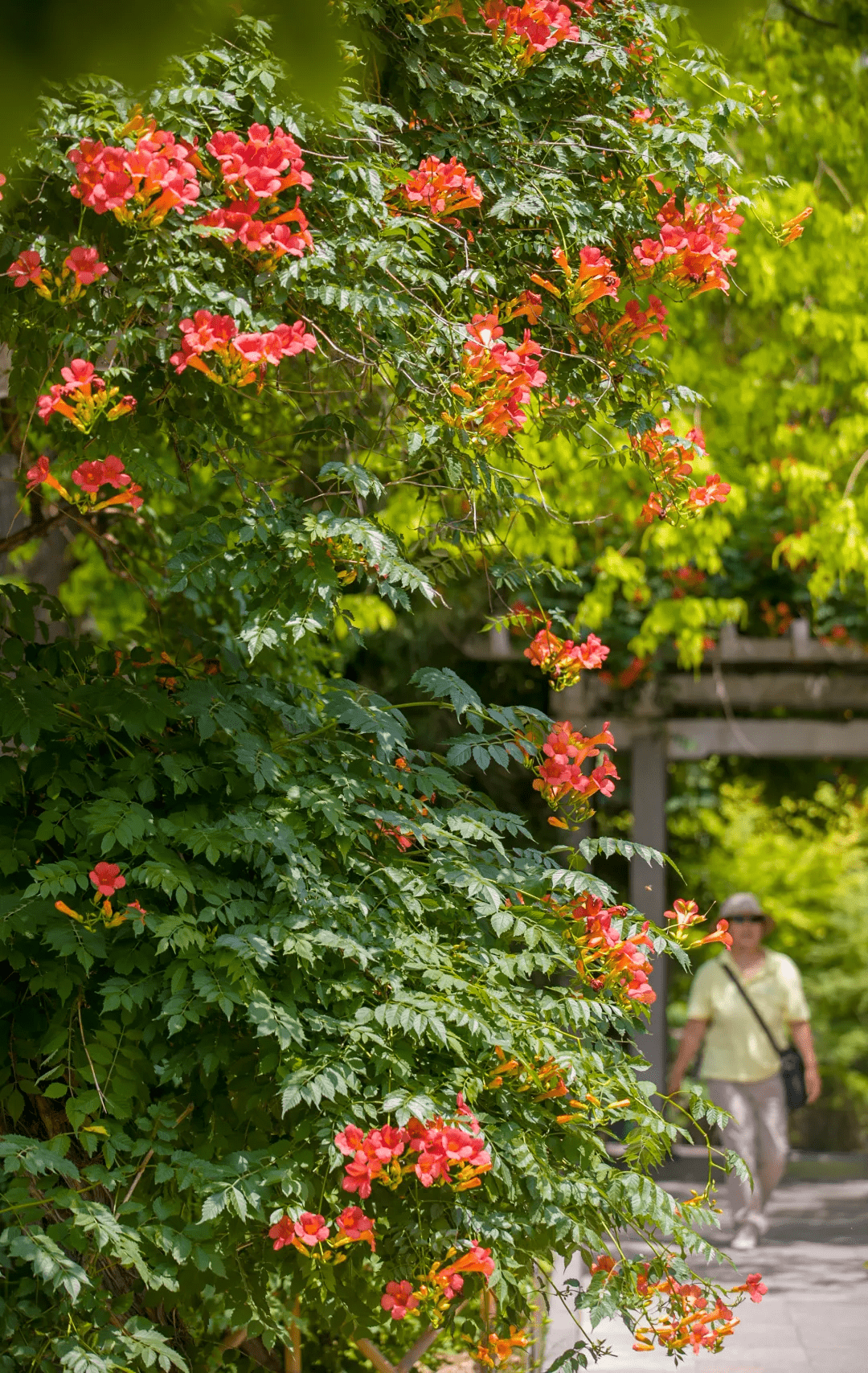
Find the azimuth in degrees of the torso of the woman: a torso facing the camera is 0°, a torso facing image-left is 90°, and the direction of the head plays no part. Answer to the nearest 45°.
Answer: approximately 0°

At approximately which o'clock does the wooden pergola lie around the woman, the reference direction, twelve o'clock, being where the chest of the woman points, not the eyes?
The wooden pergola is roughly at 6 o'clock from the woman.
